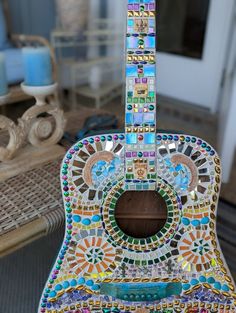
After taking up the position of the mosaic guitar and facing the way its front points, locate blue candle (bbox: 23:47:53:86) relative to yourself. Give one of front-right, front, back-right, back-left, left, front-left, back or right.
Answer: back-right

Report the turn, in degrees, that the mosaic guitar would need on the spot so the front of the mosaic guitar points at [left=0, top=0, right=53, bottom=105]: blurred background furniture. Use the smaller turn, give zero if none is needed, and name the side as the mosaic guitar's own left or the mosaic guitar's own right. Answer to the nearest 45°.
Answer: approximately 135° to the mosaic guitar's own right

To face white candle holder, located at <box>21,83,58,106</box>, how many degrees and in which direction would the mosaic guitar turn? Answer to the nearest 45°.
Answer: approximately 135° to its right

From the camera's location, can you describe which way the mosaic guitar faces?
facing the viewer

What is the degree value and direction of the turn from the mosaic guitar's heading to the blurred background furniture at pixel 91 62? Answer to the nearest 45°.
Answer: approximately 180°

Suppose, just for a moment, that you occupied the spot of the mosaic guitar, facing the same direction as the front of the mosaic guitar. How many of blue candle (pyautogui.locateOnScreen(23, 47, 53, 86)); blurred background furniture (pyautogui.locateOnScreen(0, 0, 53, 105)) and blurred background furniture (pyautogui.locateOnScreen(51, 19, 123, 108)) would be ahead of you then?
0

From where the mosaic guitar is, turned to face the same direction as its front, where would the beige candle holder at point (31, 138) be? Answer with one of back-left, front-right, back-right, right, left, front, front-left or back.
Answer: back-right

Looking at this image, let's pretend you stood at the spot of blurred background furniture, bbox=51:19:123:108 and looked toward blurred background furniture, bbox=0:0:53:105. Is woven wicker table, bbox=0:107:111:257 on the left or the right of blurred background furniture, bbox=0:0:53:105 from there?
left

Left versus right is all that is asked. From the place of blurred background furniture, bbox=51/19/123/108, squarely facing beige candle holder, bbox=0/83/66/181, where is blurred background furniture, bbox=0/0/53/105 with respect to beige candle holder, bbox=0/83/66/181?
right
